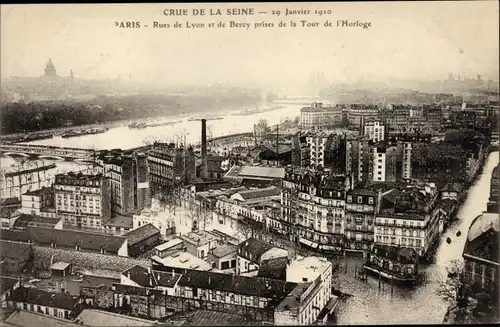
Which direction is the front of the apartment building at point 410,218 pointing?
toward the camera

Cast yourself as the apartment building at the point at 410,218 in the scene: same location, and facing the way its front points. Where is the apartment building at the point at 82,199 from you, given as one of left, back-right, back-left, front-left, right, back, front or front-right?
right

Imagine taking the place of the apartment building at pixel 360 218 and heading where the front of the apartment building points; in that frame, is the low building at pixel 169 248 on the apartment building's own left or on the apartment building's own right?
on the apartment building's own right

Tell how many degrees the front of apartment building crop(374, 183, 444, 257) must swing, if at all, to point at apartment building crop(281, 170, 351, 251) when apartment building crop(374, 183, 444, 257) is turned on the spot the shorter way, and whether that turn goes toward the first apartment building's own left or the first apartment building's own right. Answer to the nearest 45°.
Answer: approximately 90° to the first apartment building's own right

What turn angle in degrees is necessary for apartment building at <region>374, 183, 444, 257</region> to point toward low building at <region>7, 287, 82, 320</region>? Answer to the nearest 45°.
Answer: approximately 90° to its right

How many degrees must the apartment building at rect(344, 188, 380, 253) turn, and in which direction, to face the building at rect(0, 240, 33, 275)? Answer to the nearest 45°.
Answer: approximately 90° to its right

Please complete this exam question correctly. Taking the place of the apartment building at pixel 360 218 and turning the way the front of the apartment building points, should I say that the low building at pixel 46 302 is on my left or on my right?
on my right

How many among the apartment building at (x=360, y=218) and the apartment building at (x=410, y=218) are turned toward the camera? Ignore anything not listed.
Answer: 2

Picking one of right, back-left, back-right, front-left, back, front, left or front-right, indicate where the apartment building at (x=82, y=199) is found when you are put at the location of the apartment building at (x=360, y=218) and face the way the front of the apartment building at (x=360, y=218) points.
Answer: right

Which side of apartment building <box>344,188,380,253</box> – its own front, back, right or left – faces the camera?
front
